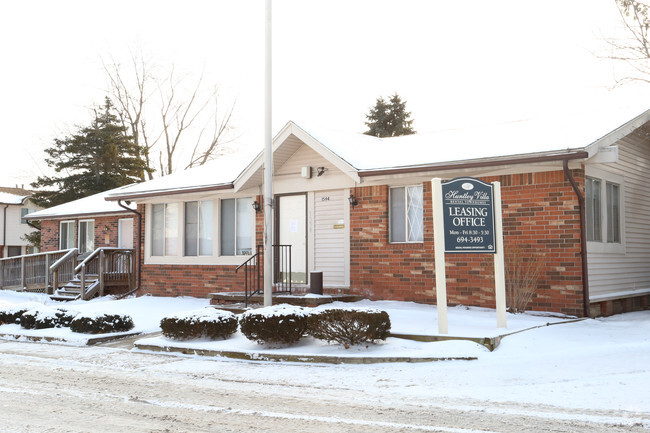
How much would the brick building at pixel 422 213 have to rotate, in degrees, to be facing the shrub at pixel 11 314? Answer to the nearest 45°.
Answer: approximately 45° to its right

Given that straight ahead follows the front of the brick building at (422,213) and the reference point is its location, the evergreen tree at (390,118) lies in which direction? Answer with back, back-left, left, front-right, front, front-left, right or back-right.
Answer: back-right

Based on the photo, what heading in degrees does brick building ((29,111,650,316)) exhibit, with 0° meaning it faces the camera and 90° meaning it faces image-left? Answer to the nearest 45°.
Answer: approximately 45°

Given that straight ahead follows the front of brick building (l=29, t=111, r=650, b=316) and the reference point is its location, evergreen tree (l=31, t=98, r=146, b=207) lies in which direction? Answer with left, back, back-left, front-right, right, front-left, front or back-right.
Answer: right

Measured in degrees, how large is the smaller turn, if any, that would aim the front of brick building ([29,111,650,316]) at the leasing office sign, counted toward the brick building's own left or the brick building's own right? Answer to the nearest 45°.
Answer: approximately 45° to the brick building's own left

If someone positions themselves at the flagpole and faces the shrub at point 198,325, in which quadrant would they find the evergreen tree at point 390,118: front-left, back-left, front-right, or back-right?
back-right

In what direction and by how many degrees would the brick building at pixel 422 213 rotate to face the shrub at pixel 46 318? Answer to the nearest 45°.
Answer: approximately 45° to its right

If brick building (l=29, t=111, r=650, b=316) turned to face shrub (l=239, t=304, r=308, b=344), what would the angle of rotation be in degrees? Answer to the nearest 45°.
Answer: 0° — it already faces it

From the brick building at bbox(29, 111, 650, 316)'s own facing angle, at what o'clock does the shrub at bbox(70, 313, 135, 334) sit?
The shrub is roughly at 1 o'clock from the brick building.

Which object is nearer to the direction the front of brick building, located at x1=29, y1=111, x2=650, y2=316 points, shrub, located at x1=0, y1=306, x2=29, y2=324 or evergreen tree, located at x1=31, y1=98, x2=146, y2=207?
the shrub

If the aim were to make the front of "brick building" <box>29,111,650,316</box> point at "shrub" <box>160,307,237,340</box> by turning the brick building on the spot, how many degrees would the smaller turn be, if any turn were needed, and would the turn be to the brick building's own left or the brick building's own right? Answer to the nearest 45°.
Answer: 0° — it already faces it
